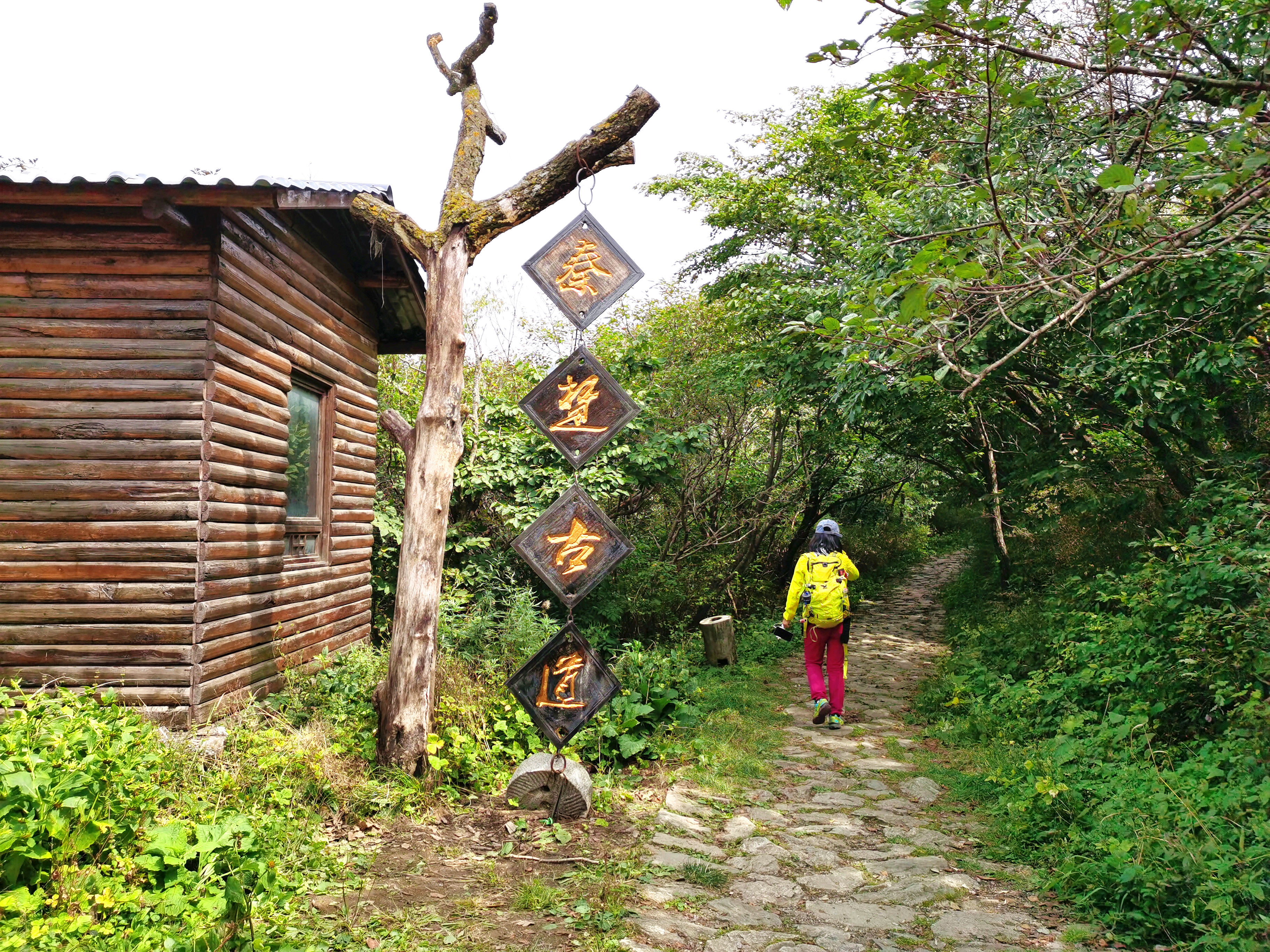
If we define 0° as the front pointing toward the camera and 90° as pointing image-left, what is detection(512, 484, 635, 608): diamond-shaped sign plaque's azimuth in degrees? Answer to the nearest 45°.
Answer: approximately 0°

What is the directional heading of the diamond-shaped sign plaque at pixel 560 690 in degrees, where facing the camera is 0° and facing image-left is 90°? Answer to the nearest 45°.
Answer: approximately 0°

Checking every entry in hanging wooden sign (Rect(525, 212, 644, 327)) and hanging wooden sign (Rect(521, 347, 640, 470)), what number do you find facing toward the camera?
2

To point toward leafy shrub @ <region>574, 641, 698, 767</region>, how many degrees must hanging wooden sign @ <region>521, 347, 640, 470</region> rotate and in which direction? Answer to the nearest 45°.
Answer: approximately 180°

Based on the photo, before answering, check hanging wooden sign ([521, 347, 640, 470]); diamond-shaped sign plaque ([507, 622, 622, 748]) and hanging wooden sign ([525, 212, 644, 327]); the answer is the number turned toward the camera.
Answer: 3

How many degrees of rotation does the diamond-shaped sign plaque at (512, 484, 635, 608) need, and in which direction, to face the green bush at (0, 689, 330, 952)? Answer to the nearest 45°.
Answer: approximately 45° to its right

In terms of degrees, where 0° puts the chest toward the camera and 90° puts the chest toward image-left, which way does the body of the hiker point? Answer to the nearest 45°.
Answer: approximately 180°

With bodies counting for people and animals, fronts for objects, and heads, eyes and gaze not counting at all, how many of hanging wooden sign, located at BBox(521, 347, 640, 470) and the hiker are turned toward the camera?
1

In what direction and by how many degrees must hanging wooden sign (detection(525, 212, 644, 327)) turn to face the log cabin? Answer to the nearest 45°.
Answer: approximately 90° to its right

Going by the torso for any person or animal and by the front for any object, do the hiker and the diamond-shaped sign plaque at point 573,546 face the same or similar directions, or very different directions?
very different directions

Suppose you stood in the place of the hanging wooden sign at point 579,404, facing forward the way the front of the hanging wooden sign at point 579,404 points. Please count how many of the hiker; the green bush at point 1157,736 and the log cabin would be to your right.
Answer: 1
